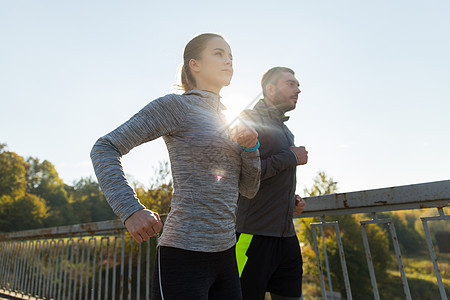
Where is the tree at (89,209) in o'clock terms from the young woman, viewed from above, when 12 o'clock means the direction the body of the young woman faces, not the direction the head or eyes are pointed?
The tree is roughly at 7 o'clock from the young woman.

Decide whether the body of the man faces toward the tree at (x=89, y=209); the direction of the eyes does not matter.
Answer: no

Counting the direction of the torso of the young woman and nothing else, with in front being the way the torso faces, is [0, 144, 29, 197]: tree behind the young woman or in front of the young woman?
behind

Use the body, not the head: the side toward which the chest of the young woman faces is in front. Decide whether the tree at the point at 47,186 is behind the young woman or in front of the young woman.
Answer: behind

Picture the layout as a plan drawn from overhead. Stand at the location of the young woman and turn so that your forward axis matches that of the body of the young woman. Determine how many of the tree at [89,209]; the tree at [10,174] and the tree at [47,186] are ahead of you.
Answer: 0

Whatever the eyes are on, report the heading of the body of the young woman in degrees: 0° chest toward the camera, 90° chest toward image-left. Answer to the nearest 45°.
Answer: approximately 315°

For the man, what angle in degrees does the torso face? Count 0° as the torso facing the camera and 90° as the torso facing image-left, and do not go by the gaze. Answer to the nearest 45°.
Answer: approximately 315°

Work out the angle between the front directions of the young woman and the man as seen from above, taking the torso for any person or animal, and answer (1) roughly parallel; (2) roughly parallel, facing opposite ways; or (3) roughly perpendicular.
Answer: roughly parallel

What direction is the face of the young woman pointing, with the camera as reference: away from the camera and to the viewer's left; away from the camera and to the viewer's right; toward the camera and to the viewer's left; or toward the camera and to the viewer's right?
toward the camera and to the viewer's right

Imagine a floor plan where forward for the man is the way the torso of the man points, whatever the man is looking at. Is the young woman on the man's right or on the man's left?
on the man's right

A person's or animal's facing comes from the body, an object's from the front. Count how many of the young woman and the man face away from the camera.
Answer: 0
